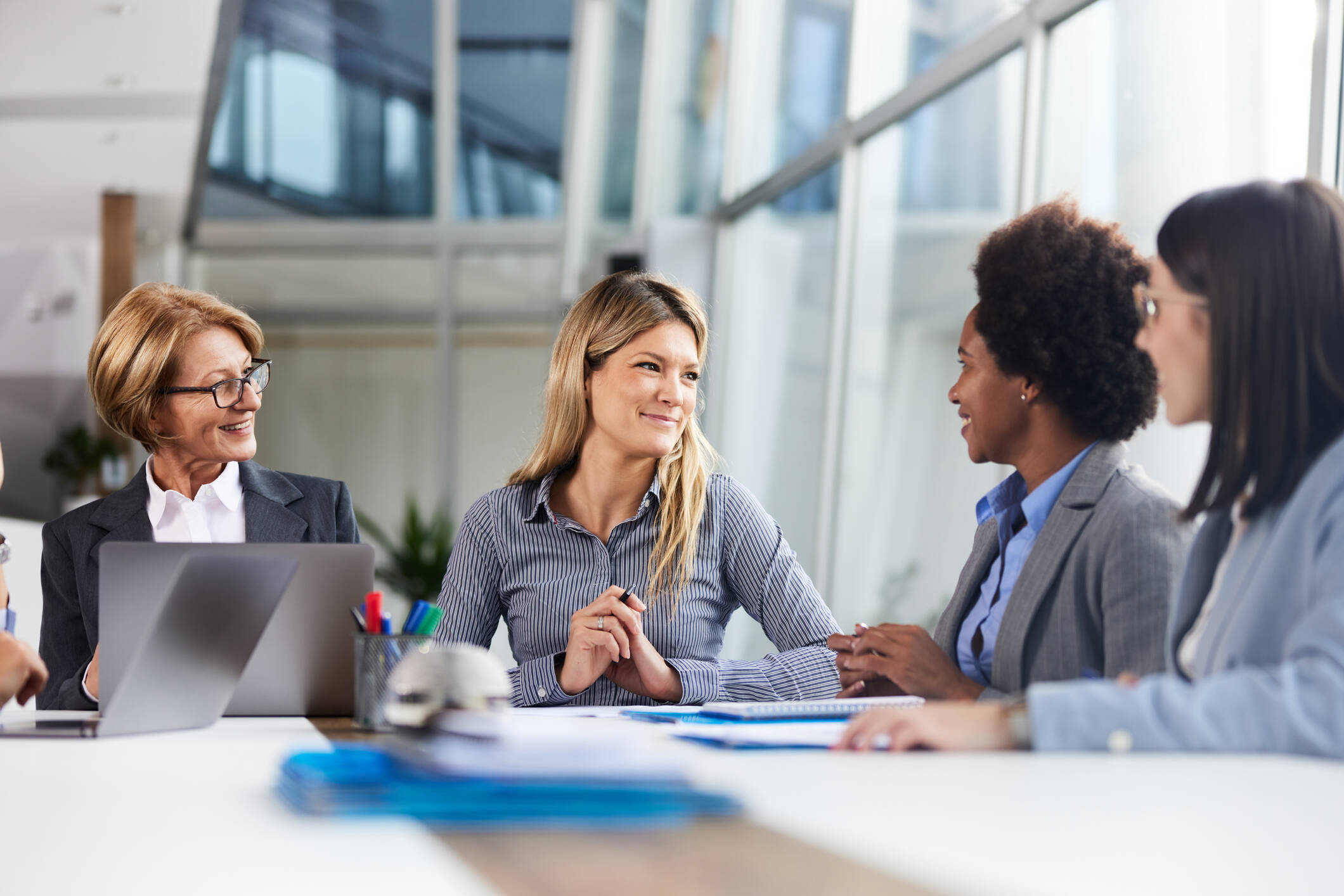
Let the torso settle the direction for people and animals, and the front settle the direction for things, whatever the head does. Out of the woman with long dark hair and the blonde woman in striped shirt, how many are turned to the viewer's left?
1

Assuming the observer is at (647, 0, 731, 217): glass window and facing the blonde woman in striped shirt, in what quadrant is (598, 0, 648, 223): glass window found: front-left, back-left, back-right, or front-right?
back-right

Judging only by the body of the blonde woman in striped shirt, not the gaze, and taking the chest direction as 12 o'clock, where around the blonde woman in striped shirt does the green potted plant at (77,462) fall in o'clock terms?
The green potted plant is roughly at 5 o'clock from the blonde woman in striped shirt.

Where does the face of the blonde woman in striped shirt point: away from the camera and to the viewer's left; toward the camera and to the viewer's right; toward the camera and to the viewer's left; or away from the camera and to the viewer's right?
toward the camera and to the viewer's right

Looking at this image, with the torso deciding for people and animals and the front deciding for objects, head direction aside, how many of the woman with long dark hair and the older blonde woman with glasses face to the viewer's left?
1

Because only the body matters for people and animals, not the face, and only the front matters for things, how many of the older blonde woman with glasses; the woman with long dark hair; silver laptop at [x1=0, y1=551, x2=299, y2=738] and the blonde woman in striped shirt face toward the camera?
2

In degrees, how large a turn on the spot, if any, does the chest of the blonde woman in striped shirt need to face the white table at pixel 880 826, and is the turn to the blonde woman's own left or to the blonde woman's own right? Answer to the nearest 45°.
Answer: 0° — they already face it

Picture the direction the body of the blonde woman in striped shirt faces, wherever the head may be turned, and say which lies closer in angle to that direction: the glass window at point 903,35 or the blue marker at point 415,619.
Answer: the blue marker

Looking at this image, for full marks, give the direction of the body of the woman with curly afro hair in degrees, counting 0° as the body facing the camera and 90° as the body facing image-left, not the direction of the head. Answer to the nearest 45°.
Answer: approximately 45°

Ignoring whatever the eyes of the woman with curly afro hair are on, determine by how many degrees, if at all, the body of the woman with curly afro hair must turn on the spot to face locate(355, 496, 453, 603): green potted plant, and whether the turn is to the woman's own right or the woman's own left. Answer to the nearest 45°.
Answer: approximately 90° to the woman's own right

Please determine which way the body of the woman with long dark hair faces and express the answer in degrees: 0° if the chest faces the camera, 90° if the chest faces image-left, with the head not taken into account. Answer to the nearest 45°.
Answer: approximately 90°

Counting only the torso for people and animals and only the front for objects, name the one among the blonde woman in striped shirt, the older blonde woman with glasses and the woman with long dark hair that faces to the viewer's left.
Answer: the woman with long dark hair
